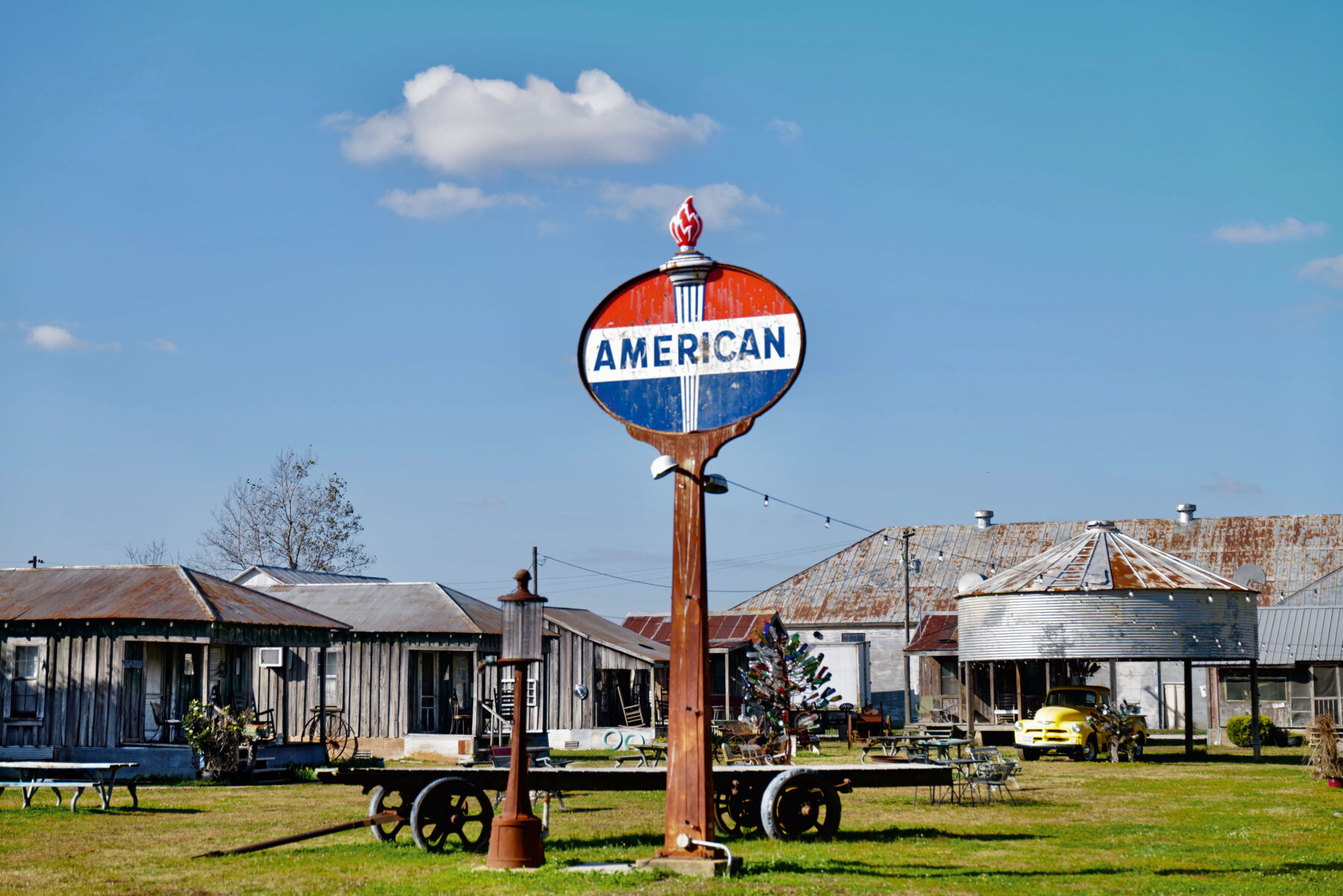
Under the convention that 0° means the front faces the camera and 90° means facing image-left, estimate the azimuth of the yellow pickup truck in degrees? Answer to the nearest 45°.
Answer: approximately 45°

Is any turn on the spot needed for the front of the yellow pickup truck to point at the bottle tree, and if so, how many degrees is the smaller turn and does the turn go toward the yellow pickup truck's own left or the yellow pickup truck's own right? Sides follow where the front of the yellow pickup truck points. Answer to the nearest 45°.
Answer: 0° — it already faces it

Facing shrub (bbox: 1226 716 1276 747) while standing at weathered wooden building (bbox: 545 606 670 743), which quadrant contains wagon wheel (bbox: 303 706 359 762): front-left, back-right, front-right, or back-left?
back-right

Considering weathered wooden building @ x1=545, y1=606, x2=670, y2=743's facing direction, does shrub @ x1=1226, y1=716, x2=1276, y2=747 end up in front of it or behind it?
in front

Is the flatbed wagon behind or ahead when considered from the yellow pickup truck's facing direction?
ahead

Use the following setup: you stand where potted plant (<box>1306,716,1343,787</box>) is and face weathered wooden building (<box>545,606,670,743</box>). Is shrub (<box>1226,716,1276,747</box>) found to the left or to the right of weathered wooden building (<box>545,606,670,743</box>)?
right

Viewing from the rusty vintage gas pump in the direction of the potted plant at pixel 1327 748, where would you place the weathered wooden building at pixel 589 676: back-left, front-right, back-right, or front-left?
front-left

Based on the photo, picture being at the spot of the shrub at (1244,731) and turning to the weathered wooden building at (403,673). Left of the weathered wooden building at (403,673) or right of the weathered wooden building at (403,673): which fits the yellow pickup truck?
left

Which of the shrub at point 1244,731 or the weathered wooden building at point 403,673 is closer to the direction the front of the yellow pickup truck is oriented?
the weathered wooden building

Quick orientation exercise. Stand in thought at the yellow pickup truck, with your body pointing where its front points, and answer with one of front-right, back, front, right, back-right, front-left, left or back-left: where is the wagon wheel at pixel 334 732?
front-right
